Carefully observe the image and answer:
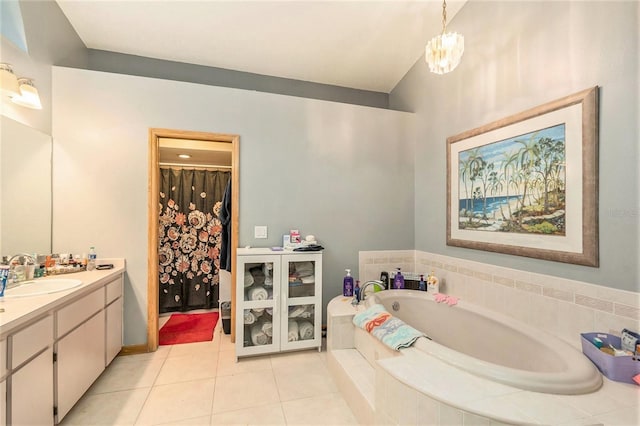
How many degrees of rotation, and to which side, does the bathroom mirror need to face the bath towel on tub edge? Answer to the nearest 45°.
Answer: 0° — it already faces it

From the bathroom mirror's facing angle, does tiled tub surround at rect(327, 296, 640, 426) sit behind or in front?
in front

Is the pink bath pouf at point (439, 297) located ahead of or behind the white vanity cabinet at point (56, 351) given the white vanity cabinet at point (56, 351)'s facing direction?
ahead

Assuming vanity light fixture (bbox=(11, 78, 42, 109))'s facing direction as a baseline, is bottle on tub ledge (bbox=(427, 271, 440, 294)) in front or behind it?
in front

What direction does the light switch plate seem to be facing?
toward the camera

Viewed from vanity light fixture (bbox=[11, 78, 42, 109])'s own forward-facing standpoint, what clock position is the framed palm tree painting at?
The framed palm tree painting is roughly at 12 o'clock from the vanity light fixture.

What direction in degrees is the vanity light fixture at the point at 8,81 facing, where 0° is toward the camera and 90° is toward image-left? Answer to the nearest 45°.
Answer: approximately 315°

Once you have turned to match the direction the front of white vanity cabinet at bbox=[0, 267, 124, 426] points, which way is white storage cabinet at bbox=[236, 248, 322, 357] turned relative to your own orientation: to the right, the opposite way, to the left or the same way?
to the right

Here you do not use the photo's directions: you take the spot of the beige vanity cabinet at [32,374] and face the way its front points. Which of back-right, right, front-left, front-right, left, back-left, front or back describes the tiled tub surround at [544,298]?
front

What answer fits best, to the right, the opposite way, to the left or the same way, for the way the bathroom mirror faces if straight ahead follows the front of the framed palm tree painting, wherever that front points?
the opposite way

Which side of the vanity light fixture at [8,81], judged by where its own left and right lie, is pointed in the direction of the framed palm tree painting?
front

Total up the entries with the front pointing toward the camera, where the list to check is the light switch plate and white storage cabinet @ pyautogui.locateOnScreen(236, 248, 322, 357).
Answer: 2

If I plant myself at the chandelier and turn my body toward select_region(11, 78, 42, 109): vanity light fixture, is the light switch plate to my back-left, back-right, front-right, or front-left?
front-right

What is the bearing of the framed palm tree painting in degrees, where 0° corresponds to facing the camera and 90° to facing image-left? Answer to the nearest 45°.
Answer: approximately 45°

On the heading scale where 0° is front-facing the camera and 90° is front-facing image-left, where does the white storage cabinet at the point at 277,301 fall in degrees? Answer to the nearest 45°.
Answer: approximately 0°

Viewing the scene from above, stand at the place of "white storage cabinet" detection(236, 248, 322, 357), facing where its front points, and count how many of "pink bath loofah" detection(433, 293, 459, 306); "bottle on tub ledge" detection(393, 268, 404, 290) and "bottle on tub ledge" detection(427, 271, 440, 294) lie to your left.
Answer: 3

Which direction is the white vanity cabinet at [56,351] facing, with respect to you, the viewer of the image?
facing the viewer and to the right of the viewer

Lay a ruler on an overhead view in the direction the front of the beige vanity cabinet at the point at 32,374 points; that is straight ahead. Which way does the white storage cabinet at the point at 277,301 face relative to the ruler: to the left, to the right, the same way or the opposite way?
to the right
